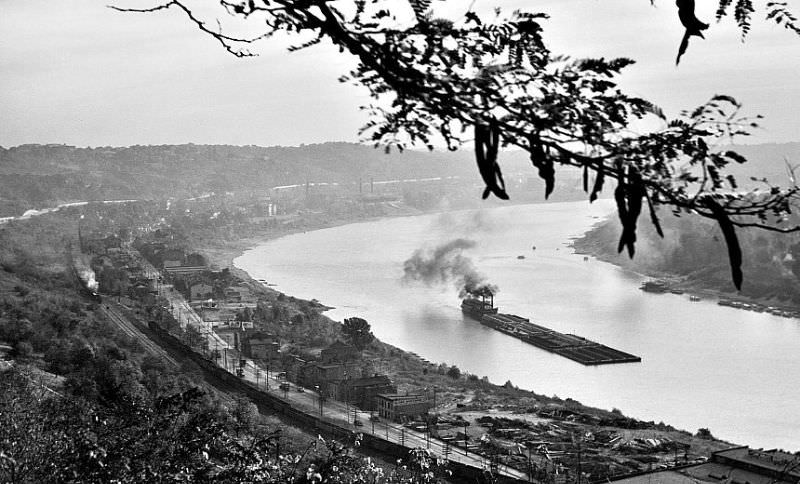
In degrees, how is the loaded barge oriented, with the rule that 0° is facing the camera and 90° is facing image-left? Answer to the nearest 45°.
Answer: approximately 315°

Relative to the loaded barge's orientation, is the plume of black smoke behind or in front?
behind
